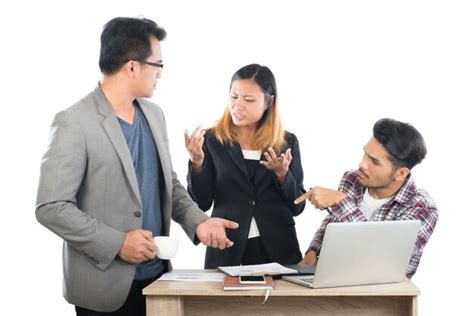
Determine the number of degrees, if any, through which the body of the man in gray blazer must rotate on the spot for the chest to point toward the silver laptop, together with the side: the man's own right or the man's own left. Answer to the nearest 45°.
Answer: approximately 45° to the man's own left

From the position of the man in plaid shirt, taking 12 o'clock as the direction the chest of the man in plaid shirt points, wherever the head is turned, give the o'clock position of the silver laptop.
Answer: The silver laptop is roughly at 11 o'clock from the man in plaid shirt.

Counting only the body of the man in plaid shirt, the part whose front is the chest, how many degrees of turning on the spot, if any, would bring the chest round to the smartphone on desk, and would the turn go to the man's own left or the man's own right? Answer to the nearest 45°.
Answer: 0° — they already face it

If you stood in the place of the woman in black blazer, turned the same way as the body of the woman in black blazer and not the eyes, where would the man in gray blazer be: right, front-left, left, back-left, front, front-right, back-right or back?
front-right

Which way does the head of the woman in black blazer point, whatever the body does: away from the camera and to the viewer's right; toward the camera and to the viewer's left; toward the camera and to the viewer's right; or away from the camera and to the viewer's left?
toward the camera and to the viewer's left

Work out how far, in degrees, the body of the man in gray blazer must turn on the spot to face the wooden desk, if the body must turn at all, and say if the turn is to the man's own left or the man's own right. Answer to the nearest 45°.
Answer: approximately 45° to the man's own left

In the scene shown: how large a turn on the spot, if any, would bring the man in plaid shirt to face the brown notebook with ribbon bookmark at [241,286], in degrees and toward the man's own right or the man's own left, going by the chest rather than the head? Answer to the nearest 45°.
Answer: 0° — they already face it

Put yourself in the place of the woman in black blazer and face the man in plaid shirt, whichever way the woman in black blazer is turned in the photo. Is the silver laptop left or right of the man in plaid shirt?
right

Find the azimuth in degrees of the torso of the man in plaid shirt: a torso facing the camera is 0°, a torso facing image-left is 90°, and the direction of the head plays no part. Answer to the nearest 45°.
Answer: approximately 45°

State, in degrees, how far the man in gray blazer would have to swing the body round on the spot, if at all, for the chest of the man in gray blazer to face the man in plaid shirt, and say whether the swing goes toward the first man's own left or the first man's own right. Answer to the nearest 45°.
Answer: approximately 45° to the first man's own left

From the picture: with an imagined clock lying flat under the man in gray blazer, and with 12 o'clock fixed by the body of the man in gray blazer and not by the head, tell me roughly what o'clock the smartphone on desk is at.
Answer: The smartphone on desk is roughly at 11 o'clock from the man in gray blazer.

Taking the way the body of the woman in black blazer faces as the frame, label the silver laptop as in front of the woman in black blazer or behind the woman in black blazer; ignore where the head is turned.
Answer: in front
